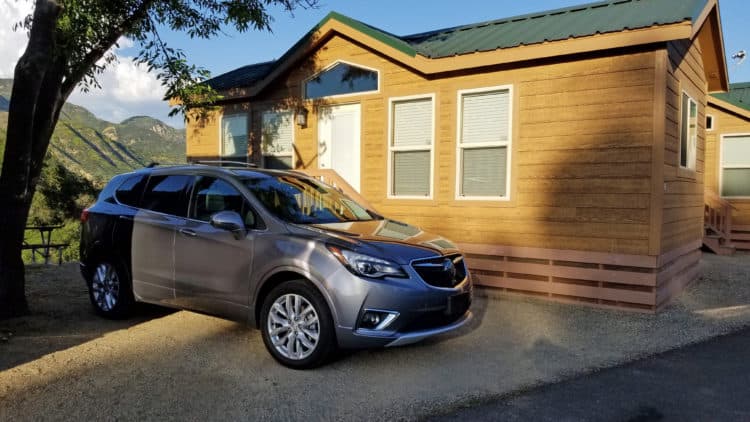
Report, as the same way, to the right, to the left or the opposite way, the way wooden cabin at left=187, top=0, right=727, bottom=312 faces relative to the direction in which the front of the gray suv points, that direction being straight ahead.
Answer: to the right

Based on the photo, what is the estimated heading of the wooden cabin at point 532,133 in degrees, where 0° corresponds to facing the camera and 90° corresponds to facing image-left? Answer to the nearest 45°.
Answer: approximately 45°

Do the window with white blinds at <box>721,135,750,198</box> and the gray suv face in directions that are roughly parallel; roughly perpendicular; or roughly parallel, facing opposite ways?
roughly perpendicular

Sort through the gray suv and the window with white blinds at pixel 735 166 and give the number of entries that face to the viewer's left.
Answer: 0

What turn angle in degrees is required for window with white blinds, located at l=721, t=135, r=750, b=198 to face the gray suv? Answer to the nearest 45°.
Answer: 0° — it already faces it

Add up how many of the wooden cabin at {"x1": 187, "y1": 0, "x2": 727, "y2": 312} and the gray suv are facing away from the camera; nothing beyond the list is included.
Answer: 0

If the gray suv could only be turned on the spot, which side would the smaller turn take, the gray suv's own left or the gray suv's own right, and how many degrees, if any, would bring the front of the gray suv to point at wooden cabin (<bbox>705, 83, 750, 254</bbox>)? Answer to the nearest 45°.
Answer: approximately 90° to the gray suv's own left

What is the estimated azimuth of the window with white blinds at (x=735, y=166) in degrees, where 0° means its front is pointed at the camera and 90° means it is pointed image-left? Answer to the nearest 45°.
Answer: approximately 0°

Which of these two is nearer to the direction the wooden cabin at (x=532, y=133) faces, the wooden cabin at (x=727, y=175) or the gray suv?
the gray suv
